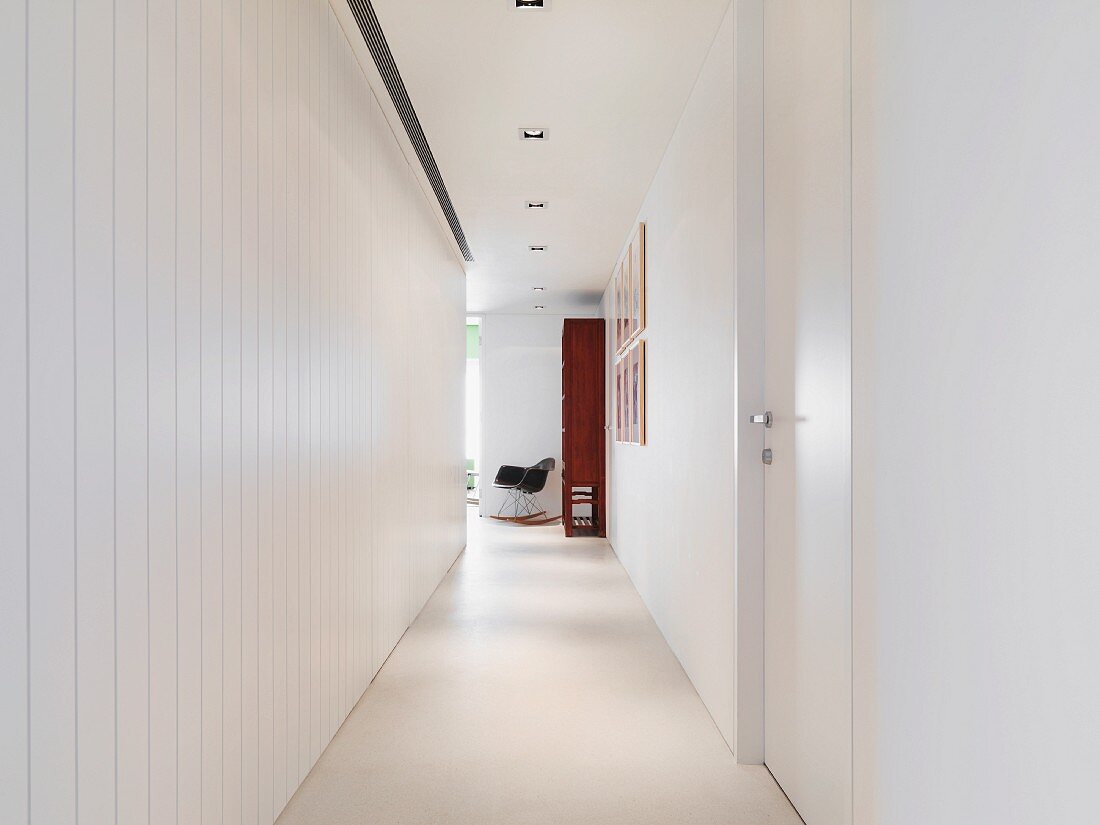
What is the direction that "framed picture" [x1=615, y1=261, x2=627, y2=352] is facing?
to the viewer's left

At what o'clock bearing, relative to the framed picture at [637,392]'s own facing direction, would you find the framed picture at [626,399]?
the framed picture at [626,399] is roughly at 3 o'clock from the framed picture at [637,392].

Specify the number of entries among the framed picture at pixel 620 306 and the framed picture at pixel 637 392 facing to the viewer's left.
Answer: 2

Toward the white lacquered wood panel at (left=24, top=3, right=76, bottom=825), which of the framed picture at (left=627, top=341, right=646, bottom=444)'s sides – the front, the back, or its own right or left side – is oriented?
left

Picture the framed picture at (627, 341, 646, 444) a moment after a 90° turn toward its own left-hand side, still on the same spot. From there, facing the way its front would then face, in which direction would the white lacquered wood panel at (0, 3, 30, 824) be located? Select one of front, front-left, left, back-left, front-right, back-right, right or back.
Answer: front

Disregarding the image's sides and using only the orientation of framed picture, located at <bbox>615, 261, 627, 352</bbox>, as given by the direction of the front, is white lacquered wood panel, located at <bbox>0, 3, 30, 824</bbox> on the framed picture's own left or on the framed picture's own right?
on the framed picture's own left

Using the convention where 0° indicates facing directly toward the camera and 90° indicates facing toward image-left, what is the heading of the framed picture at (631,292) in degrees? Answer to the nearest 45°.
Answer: approximately 90°

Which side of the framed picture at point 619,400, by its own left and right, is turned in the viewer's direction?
left

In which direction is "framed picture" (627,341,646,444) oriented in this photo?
to the viewer's left

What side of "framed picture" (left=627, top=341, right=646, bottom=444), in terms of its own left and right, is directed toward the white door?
left

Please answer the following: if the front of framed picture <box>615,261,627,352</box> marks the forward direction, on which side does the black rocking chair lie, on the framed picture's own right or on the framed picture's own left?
on the framed picture's own right
